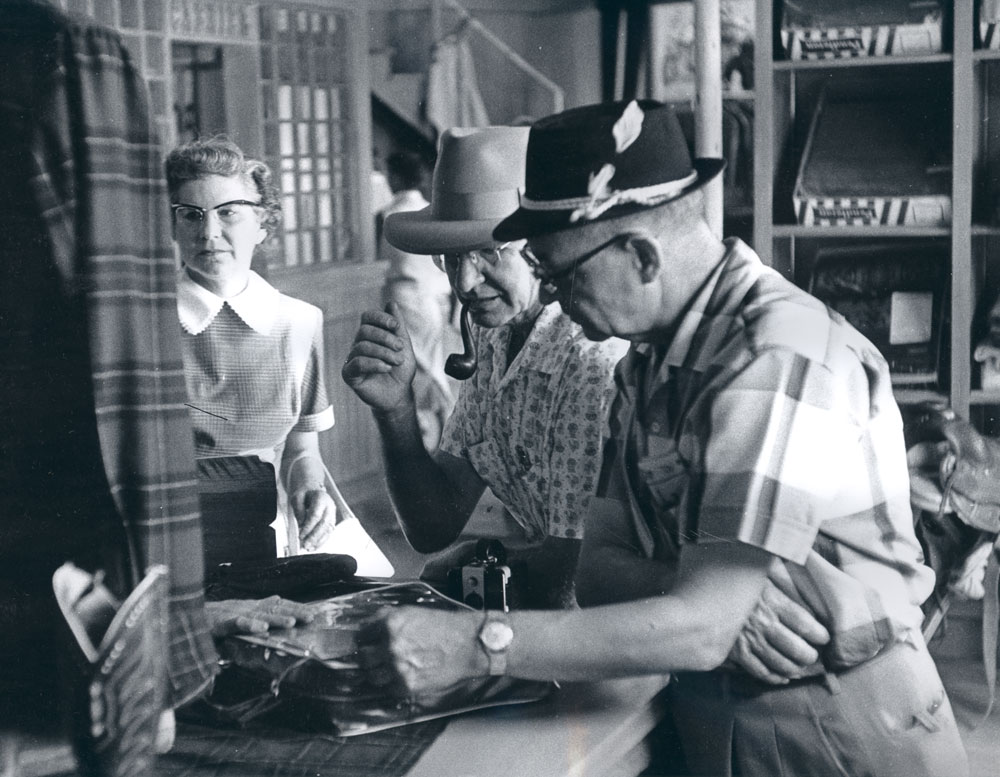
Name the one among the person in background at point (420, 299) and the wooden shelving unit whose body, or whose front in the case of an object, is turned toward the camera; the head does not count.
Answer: the wooden shelving unit

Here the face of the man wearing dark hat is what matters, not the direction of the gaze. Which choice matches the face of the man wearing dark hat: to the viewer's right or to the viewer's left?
to the viewer's left

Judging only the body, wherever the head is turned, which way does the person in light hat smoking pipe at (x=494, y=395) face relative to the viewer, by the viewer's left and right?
facing the viewer and to the left of the viewer

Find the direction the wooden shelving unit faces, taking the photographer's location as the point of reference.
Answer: facing the viewer

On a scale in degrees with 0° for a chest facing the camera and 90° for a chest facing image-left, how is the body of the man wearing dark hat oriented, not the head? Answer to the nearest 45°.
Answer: approximately 90°

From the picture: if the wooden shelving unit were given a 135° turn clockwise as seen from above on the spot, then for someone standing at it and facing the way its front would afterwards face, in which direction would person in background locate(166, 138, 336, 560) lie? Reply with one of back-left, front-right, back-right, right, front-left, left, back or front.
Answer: front-left

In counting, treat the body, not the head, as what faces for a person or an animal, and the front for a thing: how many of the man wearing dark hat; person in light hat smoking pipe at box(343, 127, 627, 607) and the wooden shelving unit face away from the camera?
0

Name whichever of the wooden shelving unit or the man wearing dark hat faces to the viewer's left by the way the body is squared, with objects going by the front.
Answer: the man wearing dark hat

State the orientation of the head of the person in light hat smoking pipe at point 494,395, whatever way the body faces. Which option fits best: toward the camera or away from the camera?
toward the camera

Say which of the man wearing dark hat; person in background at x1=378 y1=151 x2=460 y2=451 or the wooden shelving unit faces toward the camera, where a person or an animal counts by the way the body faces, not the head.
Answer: the wooden shelving unit
